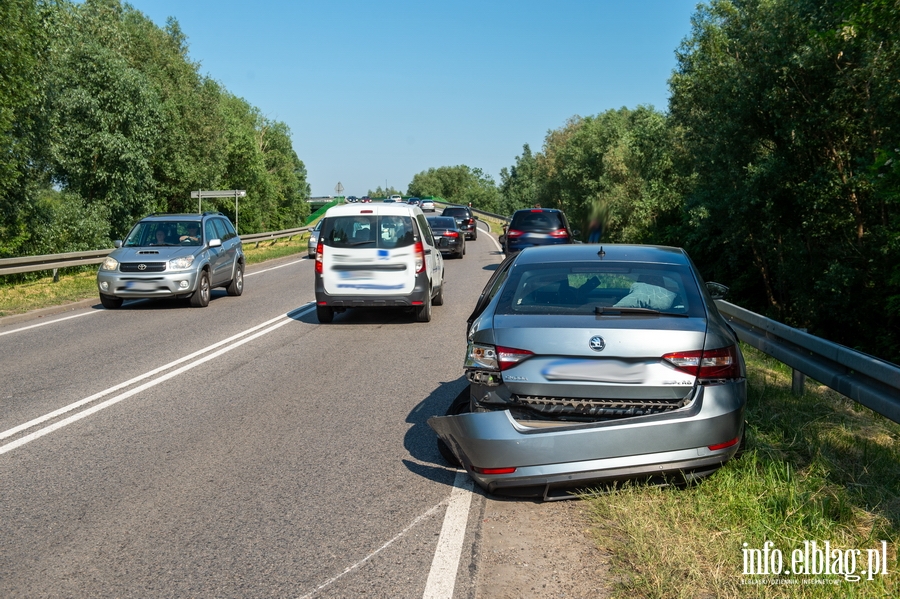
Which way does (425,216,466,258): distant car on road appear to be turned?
away from the camera

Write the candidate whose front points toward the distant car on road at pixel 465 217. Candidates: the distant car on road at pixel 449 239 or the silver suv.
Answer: the distant car on road at pixel 449 239

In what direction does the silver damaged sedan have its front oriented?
away from the camera

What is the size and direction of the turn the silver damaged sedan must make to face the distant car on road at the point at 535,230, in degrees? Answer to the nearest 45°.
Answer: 0° — it already faces it

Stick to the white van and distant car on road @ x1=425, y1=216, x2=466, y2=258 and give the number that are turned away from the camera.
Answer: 2

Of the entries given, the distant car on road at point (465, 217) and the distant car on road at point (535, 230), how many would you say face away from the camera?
2

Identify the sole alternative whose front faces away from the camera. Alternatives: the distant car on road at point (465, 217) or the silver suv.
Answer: the distant car on road

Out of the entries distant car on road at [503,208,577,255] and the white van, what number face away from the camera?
2

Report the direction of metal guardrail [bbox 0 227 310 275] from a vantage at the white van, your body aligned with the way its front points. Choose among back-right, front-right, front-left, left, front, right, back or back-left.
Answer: front-left

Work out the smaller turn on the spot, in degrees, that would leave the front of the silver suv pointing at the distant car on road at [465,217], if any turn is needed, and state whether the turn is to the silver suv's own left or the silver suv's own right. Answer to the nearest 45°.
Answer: approximately 180°

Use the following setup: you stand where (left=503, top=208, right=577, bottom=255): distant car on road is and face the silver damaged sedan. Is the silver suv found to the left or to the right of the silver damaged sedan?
right

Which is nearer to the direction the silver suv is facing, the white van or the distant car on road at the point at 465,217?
the white van

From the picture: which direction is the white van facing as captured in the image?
away from the camera

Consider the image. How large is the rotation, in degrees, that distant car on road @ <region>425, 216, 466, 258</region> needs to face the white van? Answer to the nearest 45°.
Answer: approximately 180°

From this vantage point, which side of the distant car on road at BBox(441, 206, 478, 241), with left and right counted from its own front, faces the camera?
back

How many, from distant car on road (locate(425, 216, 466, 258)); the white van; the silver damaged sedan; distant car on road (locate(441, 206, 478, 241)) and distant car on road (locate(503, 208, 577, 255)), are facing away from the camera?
5

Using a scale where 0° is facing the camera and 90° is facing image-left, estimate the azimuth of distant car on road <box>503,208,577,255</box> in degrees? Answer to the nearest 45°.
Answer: approximately 180°

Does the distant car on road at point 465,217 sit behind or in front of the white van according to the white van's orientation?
in front
